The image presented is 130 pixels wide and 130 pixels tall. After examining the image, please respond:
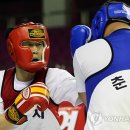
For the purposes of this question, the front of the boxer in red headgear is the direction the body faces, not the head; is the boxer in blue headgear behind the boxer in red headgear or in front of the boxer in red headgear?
in front

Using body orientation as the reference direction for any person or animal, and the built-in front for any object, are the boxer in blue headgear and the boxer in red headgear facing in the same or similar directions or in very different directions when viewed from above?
very different directions

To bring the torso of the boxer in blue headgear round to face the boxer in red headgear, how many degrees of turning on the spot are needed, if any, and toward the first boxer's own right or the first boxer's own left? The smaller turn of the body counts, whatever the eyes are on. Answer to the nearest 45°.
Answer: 0° — they already face them

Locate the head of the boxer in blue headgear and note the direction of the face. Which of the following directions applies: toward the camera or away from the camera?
away from the camera

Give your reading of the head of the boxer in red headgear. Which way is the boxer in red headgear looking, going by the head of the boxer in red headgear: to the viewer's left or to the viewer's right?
to the viewer's right

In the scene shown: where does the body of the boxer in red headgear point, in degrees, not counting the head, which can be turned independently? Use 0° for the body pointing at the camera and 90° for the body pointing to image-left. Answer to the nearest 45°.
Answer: approximately 315°

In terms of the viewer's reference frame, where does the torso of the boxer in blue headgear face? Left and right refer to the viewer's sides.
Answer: facing away from the viewer and to the left of the viewer
